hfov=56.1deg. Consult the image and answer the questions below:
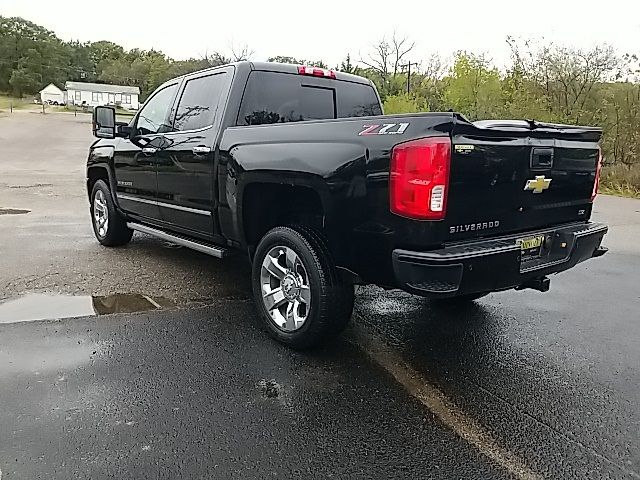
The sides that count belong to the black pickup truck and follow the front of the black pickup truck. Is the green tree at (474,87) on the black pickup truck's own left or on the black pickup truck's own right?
on the black pickup truck's own right

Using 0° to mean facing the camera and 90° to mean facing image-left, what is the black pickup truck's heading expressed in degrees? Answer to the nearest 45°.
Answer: approximately 135°
